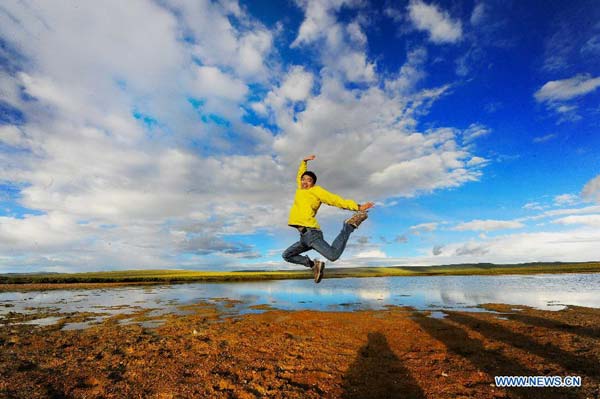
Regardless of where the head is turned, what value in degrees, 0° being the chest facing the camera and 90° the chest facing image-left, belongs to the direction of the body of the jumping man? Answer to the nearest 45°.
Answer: approximately 45°
